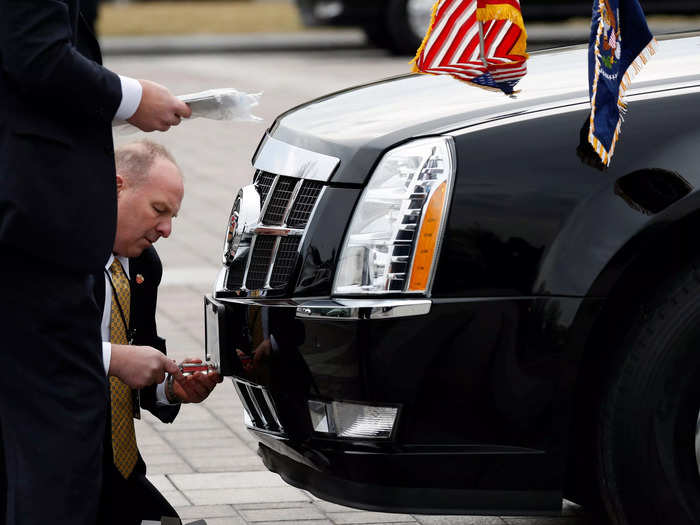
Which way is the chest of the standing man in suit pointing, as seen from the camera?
to the viewer's right

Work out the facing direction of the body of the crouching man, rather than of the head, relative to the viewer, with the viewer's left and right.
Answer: facing the viewer and to the right of the viewer

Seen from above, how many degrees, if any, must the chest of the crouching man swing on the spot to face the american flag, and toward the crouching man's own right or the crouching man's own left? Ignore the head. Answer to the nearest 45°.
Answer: approximately 45° to the crouching man's own left

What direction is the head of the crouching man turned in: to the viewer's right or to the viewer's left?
to the viewer's right

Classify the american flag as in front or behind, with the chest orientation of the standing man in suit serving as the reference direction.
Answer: in front

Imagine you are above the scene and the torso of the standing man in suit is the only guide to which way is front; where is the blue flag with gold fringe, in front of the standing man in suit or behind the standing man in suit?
in front

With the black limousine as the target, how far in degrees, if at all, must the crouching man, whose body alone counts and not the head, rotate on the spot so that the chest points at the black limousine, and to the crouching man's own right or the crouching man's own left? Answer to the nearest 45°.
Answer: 0° — they already face it

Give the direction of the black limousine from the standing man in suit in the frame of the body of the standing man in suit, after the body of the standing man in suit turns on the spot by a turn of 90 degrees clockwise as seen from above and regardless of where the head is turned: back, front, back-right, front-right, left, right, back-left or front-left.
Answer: left

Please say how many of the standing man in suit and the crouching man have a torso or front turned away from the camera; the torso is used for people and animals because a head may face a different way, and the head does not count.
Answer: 0

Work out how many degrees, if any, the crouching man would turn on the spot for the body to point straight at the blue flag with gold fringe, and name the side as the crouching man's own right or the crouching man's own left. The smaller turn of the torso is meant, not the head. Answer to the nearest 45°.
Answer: approximately 45° to the crouching man's own left
